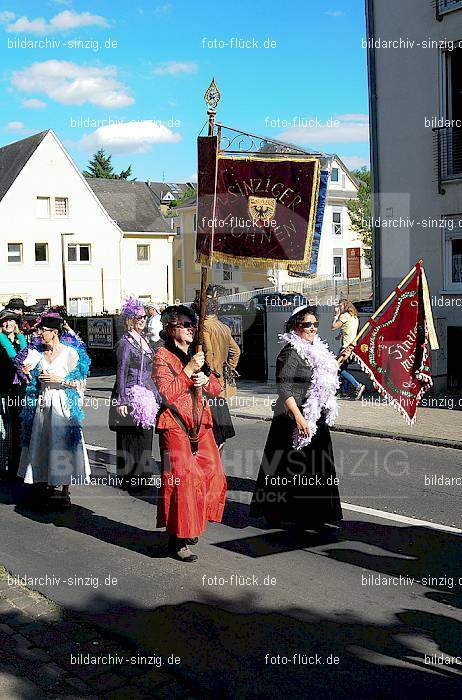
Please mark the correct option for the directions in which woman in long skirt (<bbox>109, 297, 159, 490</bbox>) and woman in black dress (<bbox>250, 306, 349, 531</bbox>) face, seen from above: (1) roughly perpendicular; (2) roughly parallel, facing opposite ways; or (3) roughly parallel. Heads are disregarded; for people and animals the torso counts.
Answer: roughly parallel

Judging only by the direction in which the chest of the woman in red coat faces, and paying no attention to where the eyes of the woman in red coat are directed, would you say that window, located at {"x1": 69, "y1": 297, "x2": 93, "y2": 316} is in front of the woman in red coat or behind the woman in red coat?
behind

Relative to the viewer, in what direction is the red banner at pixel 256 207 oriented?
toward the camera

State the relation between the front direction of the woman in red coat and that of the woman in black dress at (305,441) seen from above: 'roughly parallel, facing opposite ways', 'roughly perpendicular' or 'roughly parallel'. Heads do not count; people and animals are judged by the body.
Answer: roughly parallel

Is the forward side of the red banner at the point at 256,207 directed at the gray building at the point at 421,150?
no

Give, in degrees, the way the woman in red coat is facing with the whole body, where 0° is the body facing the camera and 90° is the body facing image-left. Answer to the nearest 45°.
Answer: approximately 315°

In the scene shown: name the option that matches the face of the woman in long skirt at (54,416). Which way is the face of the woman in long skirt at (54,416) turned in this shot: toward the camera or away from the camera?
toward the camera

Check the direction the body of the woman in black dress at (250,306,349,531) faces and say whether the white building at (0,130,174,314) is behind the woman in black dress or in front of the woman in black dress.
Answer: behind

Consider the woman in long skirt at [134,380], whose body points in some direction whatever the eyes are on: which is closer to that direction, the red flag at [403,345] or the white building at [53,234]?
the red flag

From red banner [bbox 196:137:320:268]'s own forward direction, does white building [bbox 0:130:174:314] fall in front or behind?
behind

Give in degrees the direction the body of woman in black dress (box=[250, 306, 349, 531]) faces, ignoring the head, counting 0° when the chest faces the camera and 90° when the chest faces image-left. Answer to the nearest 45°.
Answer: approximately 315°
